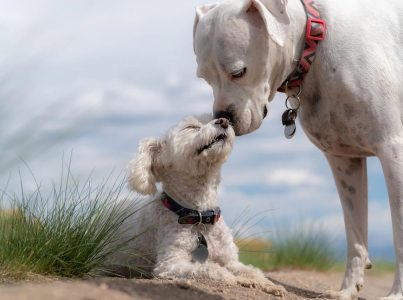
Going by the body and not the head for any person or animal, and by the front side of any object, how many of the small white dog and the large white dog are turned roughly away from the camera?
0

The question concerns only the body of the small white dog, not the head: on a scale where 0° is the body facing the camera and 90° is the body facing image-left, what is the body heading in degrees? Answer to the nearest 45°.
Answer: approximately 315°

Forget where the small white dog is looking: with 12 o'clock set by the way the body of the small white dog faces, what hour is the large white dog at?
The large white dog is roughly at 10 o'clock from the small white dog.

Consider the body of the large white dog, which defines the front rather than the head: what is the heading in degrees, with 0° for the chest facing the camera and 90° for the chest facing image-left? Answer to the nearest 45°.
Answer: approximately 45°

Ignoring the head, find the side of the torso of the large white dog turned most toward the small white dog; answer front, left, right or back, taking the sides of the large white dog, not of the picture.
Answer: front
